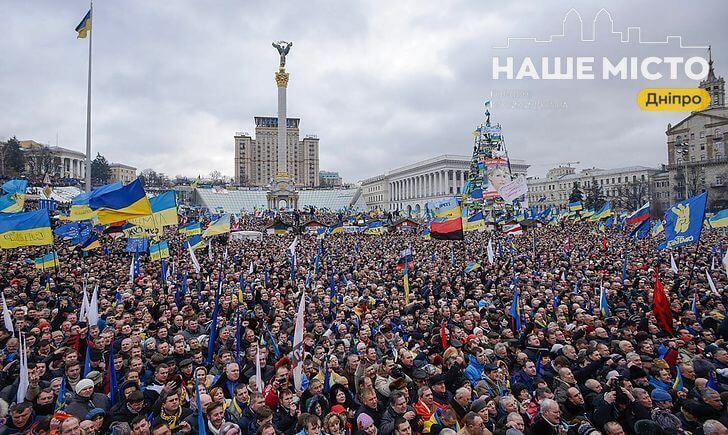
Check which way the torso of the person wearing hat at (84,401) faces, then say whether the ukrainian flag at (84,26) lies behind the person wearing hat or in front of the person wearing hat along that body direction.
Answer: behind

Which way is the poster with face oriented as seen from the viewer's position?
toward the camera

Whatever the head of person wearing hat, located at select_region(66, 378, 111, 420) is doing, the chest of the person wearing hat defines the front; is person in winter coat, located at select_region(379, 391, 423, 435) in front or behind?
in front

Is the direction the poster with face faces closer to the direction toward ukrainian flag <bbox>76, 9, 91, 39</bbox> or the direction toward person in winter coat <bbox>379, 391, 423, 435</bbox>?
the person in winter coat

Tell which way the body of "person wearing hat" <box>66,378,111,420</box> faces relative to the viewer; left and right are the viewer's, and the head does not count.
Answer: facing the viewer and to the right of the viewer

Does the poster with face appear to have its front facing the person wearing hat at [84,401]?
yes

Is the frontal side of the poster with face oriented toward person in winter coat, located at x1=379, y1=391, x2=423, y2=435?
yes

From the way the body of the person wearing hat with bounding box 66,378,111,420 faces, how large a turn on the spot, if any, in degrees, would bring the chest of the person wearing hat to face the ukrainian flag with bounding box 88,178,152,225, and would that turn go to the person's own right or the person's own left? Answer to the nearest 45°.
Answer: approximately 135° to the person's own left

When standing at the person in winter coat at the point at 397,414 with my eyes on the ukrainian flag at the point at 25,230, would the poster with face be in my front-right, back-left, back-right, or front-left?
front-right

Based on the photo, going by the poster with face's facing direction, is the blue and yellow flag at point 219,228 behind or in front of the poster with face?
in front

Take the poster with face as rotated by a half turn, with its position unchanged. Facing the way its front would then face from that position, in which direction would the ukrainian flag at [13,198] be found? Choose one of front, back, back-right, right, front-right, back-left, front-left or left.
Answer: back-left

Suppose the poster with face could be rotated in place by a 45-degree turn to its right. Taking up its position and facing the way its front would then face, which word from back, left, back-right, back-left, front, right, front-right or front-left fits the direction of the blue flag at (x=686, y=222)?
front-left

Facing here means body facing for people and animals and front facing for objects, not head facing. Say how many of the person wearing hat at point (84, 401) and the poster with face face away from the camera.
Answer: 0

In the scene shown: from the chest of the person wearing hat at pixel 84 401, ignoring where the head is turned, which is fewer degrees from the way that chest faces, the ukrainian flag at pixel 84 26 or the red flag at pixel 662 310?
the red flag

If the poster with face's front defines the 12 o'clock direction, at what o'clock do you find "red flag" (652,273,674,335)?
The red flag is roughly at 12 o'clock from the poster with face.
